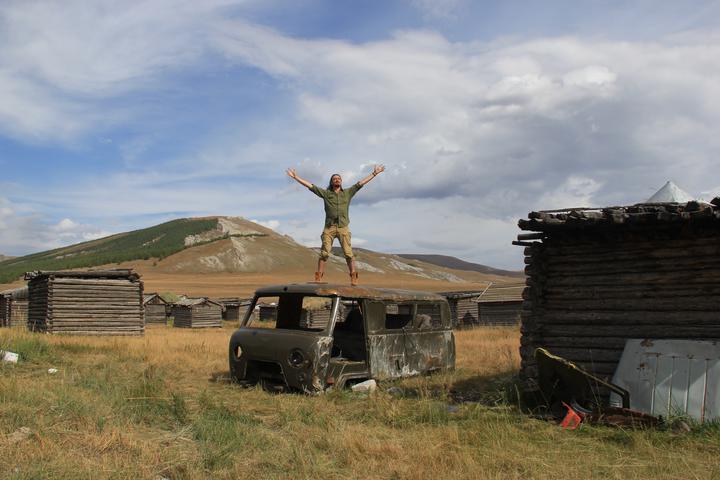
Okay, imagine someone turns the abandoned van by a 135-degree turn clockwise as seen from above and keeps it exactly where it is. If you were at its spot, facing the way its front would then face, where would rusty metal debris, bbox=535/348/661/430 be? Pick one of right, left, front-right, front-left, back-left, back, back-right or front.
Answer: back-right

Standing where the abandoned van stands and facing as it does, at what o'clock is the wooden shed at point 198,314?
The wooden shed is roughly at 4 o'clock from the abandoned van.

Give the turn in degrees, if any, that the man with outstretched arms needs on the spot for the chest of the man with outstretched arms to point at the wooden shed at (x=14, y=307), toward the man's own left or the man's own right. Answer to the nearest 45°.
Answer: approximately 135° to the man's own right

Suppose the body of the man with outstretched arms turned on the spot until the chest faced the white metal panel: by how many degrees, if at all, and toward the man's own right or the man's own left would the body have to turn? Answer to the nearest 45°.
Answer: approximately 45° to the man's own left

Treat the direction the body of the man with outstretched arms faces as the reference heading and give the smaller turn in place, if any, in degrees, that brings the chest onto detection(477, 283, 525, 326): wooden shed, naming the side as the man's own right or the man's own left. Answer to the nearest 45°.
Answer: approximately 180°

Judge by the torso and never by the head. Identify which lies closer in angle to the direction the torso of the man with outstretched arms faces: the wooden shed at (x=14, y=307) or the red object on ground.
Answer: the red object on ground

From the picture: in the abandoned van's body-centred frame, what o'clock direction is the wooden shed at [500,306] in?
The wooden shed is roughly at 5 o'clock from the abandoned van.

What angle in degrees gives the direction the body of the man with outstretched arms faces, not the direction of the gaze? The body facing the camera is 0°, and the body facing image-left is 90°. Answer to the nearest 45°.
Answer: approximately 0°

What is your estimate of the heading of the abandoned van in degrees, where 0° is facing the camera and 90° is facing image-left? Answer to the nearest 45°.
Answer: approximately 45°
